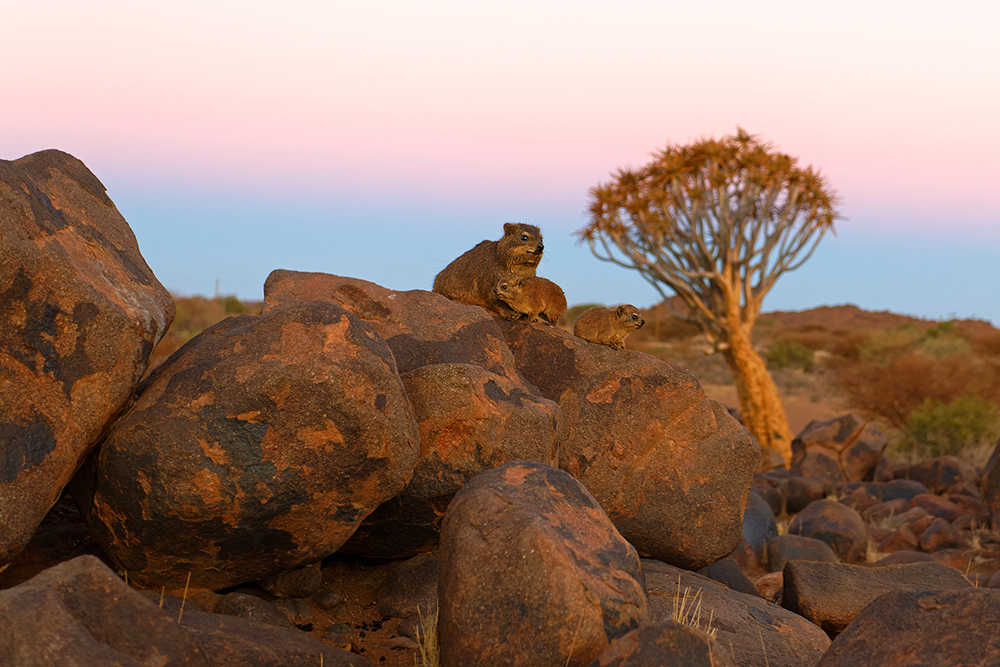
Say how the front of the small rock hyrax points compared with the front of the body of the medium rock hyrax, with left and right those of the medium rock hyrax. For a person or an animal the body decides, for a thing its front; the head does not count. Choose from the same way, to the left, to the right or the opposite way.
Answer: the opposite way

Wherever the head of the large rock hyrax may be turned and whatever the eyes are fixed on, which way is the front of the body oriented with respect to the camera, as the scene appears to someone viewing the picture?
to the viewer's right

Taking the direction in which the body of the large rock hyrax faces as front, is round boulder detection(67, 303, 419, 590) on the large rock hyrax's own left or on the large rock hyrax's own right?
on the large rock hyrax's own right

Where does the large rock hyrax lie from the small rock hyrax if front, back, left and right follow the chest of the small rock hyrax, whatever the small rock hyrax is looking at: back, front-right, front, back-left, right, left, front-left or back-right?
back

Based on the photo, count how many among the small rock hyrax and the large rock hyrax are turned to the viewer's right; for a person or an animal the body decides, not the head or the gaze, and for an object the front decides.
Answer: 2

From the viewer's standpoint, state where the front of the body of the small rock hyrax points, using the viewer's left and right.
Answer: facing to the right of the viewer

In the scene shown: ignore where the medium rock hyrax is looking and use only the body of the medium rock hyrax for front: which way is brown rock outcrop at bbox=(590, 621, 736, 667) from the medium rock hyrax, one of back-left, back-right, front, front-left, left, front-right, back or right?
left

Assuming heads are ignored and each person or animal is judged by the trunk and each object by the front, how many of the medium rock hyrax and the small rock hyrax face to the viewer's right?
1

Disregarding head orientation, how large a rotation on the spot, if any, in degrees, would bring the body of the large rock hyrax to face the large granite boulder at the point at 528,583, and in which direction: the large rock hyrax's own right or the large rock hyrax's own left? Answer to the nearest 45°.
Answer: approximately 90° to the large rock hyrax's own right

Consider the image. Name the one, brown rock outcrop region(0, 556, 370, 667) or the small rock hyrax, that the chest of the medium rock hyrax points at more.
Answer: the brown rock outcrop

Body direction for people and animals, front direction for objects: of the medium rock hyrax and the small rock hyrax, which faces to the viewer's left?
the medium rock hyrax

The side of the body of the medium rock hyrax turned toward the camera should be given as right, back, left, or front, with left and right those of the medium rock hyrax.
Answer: left
